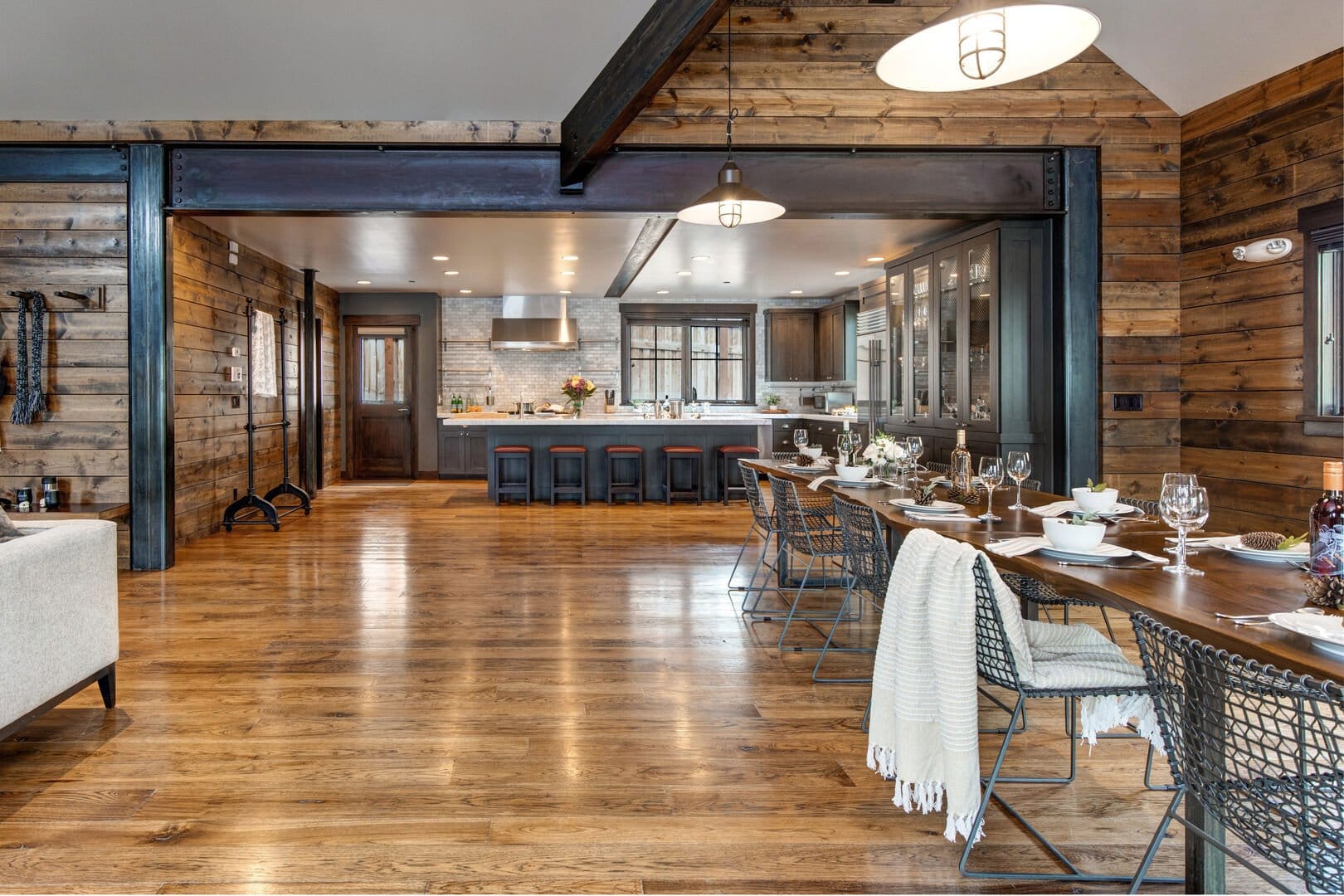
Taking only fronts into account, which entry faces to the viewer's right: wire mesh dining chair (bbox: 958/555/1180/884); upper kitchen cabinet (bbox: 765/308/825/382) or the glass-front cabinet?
the wire mesh dining chair

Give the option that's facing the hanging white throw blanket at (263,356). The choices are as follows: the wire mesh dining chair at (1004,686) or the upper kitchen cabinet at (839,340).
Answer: the upper kitchen cabinet

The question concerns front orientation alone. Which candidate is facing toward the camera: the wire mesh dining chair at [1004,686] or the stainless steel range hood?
the stainless steel range hood

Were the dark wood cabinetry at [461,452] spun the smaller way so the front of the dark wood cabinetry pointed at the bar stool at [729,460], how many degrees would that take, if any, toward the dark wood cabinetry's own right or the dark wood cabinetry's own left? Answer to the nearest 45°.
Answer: approximately 45° to the dark wood cabinetry's own left

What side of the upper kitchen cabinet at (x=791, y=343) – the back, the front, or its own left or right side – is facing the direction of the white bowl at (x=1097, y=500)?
front

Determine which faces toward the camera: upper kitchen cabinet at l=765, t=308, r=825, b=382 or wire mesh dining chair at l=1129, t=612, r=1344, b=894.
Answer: the upper kitchen cabinet

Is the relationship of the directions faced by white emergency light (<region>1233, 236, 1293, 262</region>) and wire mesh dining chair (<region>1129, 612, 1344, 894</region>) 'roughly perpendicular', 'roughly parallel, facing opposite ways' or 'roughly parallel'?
roughly parallel, facing opposite ways

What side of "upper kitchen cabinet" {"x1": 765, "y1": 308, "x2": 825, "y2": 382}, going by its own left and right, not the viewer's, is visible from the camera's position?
front

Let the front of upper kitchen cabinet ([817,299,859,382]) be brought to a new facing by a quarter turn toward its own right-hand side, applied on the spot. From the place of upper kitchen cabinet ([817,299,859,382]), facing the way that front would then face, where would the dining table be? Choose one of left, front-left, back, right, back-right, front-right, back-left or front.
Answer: back-left

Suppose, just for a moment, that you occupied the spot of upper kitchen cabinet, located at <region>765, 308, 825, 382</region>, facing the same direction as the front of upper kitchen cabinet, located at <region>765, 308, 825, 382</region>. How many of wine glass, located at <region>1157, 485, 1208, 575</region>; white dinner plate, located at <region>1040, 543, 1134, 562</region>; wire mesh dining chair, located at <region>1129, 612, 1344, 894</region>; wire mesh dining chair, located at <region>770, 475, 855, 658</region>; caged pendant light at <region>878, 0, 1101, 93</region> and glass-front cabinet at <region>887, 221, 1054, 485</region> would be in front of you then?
6

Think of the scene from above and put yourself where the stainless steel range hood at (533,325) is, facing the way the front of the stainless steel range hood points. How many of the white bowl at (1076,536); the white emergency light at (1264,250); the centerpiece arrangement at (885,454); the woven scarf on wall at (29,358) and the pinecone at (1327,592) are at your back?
0

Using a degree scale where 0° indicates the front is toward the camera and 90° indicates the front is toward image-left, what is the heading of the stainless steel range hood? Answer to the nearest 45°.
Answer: approximately 0°

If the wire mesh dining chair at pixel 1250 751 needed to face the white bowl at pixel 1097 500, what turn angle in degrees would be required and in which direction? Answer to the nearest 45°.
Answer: approximately 45° to its left

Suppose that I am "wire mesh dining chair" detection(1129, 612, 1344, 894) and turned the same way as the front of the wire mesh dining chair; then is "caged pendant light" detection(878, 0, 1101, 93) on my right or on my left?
on my left

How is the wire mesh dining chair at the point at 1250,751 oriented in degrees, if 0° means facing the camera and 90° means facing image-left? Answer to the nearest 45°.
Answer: approximately 225°

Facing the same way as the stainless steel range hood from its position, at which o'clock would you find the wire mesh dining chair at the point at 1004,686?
The wire mesh dining chair is roughly at 12 o'clock from the stainless steel range hood.

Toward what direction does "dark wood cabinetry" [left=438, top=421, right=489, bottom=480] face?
toward the camera

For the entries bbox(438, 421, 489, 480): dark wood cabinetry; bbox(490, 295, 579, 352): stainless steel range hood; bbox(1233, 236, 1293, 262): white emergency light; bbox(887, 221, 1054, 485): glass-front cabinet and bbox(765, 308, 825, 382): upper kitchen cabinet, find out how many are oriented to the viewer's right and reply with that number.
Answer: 0

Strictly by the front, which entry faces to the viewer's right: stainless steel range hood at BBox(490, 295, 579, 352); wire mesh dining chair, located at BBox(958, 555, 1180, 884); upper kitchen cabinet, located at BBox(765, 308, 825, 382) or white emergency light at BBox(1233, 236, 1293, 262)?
the wire mesh dining chair

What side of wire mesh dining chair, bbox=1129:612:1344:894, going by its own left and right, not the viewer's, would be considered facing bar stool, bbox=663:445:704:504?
left

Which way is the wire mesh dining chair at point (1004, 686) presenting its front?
to the viewer's right
